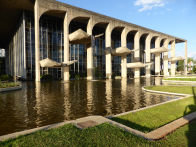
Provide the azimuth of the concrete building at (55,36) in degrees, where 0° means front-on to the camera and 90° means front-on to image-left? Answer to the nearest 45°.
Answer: approximately 315°
